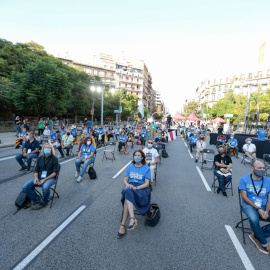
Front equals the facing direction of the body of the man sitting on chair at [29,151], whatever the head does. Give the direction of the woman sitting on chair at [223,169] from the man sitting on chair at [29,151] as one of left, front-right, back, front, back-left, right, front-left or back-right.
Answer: left

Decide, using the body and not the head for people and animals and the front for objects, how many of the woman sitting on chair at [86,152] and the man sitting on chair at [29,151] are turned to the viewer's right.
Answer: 0

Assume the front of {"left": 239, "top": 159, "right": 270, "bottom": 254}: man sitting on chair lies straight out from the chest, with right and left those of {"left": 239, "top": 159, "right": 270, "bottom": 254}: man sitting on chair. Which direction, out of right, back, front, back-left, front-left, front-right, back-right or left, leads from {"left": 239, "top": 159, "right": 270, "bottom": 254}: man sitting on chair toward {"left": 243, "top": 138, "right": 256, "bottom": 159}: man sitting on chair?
back-left

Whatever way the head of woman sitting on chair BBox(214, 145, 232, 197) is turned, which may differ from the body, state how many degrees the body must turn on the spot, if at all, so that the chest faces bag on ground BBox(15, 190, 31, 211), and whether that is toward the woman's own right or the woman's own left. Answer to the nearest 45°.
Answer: approximately 45° to the woman's own right

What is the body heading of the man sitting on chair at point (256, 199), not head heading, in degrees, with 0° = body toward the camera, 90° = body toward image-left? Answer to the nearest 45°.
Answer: approximately 315°

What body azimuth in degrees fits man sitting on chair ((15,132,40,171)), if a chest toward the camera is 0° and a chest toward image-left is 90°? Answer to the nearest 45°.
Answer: approximately 45°

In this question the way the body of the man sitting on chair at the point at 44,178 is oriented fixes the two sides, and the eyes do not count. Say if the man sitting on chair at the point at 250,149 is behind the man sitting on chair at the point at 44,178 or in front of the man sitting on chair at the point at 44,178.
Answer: behind

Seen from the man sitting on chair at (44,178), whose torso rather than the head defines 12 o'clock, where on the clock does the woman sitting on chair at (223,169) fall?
the woman sitting on chair at (223,169) is roughly at 8 o'clock from the man sitting on chair at (44,178).
